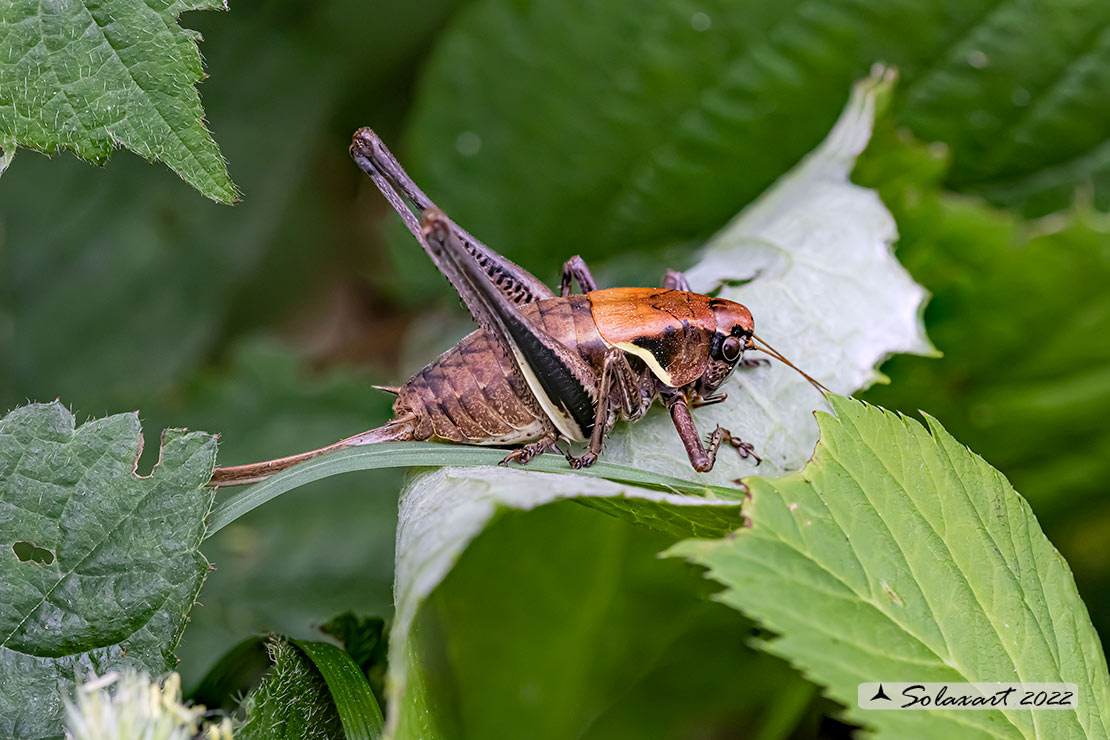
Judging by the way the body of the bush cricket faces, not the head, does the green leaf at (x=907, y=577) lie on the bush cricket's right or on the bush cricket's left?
on the bush cricket's right

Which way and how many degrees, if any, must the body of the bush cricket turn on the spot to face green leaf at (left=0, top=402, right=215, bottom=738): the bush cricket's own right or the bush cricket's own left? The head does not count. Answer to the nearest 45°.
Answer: approximately 135° to the bush cricket's own right

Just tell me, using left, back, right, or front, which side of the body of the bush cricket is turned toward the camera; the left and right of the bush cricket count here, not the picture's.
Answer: right
